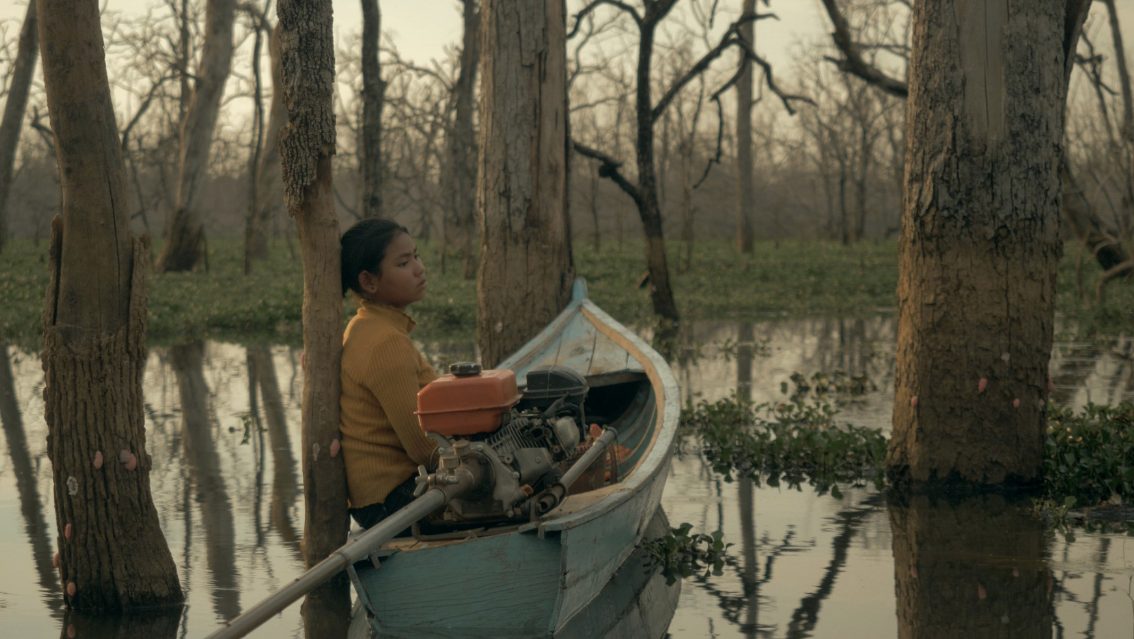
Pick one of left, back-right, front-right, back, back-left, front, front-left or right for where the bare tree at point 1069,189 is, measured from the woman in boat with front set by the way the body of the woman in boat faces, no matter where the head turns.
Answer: front-left

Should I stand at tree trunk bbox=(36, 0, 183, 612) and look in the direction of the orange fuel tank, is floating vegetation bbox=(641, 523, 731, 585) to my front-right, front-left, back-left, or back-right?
front-left

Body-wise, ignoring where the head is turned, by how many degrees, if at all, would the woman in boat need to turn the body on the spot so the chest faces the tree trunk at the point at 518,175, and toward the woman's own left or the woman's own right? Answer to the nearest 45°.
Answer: approximately 90° to the woman's own left

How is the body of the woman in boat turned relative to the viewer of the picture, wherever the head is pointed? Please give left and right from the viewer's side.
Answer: facing to the right of the viewer

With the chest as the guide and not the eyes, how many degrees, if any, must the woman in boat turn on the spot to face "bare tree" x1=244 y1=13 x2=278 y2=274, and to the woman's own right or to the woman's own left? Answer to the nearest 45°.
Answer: approximately 90° to the woman's own left

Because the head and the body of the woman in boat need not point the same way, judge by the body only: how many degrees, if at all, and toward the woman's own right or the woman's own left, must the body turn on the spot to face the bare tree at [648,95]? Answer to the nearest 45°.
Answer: approximately 90° to the woman's own left

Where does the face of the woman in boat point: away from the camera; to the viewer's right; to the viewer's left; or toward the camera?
to the viewer's right

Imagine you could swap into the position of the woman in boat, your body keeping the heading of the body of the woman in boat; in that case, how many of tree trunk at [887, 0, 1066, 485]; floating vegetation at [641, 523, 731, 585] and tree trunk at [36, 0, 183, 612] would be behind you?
1

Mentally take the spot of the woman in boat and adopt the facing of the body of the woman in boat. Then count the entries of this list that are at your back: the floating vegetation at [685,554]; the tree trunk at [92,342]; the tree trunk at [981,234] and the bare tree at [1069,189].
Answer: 1
